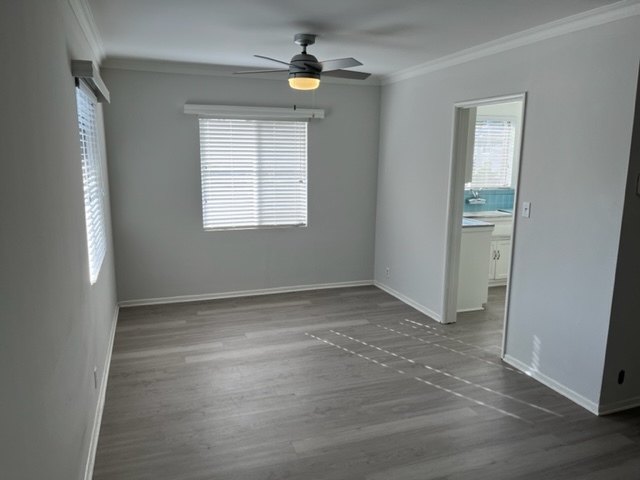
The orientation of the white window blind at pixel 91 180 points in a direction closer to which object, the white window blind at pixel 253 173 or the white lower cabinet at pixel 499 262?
the white lower cabinet

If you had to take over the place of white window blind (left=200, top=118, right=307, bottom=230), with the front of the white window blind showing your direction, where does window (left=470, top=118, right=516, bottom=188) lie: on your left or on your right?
on your left

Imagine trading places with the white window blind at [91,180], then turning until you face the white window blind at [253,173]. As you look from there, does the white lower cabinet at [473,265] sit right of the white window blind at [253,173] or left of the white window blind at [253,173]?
right

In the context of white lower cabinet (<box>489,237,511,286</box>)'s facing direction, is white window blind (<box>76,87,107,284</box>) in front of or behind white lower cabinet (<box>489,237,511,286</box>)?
in front

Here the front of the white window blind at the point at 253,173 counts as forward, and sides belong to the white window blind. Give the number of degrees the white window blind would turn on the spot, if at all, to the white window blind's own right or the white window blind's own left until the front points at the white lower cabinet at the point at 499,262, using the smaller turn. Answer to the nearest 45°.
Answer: approximately 90° to the white window blind's own left

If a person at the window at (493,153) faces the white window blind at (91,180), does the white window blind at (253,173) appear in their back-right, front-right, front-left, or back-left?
front-right

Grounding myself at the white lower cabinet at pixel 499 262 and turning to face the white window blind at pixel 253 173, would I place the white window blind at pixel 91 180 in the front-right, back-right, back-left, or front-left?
front-left

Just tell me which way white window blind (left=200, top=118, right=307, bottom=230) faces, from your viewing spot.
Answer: facing the viewer

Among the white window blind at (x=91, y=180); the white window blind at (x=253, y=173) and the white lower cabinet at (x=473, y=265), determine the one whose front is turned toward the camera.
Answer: the white window blind at (x=253, y=173)

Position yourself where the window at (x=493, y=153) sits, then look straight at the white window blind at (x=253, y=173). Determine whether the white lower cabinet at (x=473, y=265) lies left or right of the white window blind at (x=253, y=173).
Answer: left

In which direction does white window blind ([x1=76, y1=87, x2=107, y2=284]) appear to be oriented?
to the viewer's right
